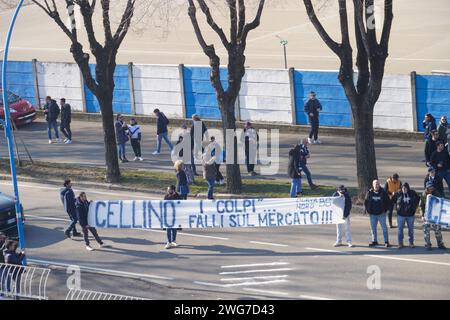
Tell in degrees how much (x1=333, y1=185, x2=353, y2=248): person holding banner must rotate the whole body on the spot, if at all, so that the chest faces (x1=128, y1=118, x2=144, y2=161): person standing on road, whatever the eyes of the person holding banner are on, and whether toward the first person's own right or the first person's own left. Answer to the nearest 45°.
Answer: approximately 90° to the first person's own right

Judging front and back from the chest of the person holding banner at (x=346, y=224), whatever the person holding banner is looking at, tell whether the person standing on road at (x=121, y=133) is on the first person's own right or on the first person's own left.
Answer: on the first person's own right

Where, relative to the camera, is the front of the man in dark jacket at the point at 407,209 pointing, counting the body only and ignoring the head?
toward the camera

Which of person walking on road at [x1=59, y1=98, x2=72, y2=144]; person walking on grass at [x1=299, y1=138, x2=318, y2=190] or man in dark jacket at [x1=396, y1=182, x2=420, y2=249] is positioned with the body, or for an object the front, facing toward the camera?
the man in dark jacket

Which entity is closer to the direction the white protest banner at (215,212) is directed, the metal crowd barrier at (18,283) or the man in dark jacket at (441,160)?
the metal crowd barrier

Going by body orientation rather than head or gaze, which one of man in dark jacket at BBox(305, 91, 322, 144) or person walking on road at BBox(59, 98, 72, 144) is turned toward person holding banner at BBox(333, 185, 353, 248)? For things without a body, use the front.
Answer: the man in dark jacket

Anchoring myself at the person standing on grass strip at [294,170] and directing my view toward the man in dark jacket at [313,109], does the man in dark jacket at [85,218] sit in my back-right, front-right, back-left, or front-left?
back-left

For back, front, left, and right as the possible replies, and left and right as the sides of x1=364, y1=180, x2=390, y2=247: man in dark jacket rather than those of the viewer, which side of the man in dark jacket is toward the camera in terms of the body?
front

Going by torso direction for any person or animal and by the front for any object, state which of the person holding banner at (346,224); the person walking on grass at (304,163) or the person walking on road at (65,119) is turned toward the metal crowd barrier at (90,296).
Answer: the person holding banner

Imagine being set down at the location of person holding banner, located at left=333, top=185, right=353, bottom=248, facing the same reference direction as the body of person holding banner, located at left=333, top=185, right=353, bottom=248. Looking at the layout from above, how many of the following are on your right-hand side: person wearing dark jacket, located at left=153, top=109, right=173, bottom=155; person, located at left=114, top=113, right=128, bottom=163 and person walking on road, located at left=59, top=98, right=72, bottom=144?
3

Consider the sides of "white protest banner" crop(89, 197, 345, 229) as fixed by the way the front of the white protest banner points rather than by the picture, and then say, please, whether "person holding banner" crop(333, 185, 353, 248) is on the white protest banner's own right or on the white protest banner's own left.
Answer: on the white protest banner's own left

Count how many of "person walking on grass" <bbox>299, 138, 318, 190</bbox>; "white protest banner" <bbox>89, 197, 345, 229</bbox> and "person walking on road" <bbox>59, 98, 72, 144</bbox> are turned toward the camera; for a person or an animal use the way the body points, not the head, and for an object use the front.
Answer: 1
